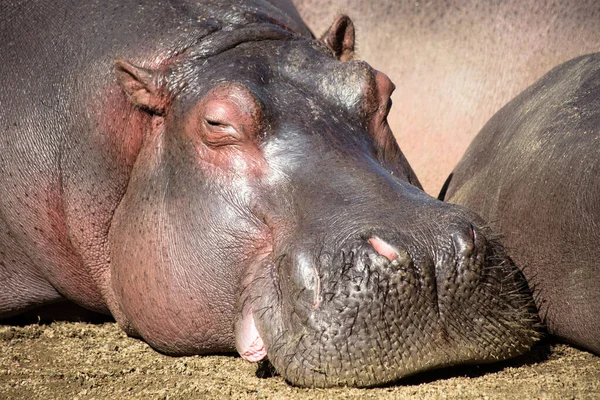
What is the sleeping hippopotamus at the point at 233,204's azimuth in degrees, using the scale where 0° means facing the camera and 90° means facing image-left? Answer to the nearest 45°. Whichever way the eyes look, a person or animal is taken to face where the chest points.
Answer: approximately 315°

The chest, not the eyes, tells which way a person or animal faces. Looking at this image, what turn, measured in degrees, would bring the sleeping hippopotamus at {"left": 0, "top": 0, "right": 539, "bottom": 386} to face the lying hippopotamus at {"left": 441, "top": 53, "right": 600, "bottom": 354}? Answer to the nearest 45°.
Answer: approximately 45° to its left
